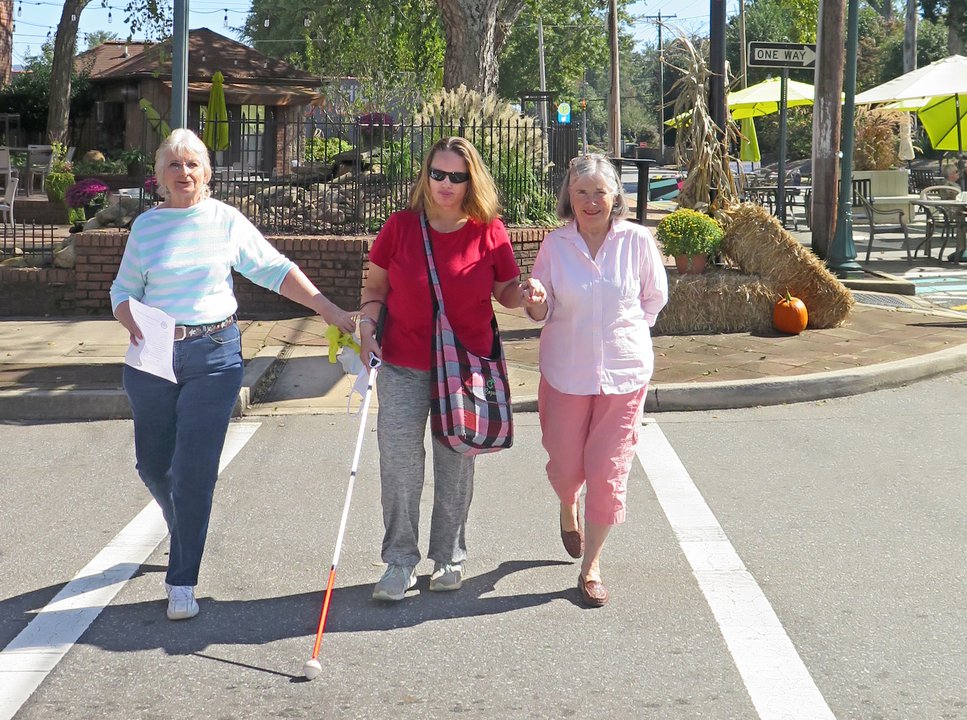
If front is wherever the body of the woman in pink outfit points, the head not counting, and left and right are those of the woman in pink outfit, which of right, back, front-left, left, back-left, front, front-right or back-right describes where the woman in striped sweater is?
right

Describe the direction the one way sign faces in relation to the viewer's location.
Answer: facing the viewer

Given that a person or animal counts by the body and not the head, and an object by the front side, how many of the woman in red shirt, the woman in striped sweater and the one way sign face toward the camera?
3

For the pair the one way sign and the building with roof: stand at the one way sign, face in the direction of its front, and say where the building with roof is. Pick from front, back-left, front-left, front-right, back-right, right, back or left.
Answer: back-right

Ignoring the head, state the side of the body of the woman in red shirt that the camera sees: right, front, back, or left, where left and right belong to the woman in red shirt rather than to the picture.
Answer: front

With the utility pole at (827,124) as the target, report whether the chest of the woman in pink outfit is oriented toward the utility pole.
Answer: no

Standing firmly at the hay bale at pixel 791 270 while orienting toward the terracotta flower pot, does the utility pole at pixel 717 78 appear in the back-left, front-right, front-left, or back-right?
front-right

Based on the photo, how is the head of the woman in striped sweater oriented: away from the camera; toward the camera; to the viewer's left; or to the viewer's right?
toward the camera

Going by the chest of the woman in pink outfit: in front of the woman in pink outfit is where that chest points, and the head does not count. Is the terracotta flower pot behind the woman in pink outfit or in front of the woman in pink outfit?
behind

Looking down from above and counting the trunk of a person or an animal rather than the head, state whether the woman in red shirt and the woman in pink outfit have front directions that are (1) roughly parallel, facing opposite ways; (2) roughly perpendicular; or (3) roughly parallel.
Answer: roughly parallel

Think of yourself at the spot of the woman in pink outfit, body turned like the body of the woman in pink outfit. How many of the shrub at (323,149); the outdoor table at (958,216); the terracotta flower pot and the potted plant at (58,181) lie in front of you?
0

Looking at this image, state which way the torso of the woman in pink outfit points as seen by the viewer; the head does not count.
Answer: toward the camera

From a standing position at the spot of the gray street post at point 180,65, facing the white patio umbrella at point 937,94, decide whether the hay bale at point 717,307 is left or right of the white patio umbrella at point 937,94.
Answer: right

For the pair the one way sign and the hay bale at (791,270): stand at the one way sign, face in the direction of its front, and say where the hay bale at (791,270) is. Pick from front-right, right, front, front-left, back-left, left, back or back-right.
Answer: front

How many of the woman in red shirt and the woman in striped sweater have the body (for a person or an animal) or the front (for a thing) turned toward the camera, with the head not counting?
2

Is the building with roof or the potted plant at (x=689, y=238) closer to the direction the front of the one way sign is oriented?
the potted plant

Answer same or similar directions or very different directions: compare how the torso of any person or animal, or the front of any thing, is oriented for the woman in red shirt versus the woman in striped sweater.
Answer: same or similar directions
